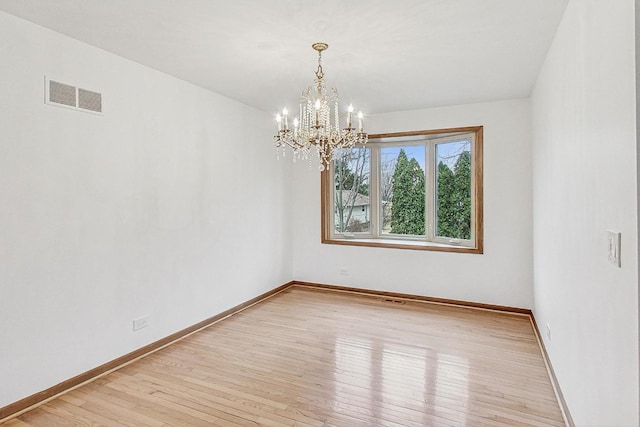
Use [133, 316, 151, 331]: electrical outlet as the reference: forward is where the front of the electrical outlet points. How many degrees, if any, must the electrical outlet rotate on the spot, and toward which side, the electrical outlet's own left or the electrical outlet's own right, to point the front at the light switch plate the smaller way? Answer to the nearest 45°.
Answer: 0° — it already faces it

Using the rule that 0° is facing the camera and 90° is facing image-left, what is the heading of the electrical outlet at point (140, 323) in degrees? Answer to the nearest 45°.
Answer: approximately 315°

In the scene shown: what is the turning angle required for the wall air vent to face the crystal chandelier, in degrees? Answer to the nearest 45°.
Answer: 0° — it already faces it

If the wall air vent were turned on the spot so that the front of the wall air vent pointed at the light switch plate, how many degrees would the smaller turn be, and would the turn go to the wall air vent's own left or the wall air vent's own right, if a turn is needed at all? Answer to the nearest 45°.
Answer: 0° — it already faces it
